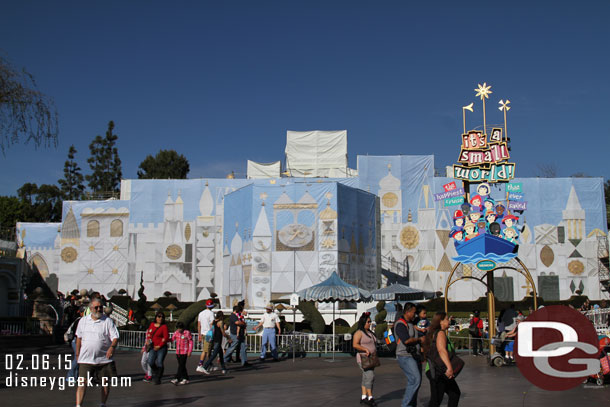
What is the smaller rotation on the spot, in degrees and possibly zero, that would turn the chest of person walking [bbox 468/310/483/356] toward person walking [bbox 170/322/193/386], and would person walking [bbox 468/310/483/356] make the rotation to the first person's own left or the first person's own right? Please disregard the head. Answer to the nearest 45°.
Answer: approximately 135° to the first person's own left

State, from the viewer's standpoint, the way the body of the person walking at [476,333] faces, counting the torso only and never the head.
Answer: away from the camera

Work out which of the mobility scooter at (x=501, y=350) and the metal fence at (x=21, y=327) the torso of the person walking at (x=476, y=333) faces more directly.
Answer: the metal fence

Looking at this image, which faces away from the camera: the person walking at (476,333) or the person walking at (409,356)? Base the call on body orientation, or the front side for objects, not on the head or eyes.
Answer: the person walking at (476,333)
